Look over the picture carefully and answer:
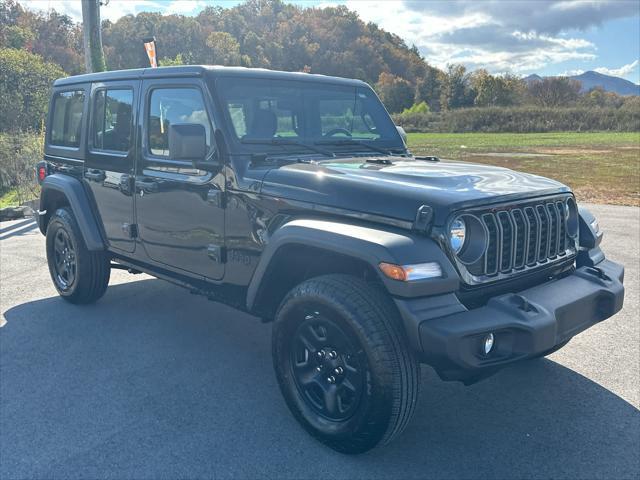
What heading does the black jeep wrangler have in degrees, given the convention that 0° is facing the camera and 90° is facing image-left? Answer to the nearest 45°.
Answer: approximately 315°

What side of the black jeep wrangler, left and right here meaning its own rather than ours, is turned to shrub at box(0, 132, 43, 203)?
back

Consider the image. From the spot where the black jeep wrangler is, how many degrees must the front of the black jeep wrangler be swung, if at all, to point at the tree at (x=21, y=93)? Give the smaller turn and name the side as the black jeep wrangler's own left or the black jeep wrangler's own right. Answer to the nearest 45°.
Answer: approximately 180°

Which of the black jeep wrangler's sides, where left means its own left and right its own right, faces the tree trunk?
back
